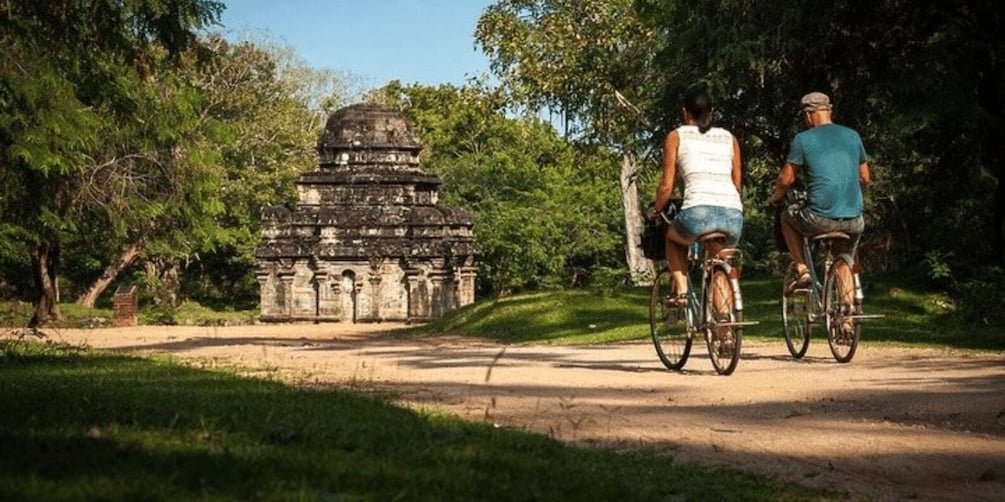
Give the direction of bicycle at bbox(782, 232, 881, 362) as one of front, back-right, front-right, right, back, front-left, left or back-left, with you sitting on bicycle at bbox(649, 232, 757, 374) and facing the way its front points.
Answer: right

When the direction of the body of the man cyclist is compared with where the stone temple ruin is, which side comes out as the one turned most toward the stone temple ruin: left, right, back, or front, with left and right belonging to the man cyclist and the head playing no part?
front

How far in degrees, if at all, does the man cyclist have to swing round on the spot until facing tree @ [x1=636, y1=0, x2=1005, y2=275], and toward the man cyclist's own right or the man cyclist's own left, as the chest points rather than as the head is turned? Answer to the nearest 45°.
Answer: approximately 45° to the man cyclist's own right

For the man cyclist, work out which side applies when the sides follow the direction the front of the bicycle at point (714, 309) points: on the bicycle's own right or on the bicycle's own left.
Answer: on the bicycle's own right

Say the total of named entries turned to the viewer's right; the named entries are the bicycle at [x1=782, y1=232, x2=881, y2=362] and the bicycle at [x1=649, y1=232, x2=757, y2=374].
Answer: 0

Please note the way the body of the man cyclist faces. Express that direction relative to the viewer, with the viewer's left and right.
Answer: facing away from the viewer and to the left of the viewer

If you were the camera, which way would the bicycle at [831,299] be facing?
facing away from the viewer and to the left of the viewer

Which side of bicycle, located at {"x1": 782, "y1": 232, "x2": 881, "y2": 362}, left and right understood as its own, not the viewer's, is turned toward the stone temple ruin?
front

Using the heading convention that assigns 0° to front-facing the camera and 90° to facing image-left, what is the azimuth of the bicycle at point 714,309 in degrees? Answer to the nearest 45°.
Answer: approximately 135°

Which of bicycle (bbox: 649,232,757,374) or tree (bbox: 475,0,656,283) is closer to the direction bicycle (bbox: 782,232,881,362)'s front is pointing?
the tree

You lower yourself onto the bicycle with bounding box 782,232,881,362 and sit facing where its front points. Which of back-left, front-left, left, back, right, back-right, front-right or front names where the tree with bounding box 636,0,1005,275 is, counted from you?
front-right
